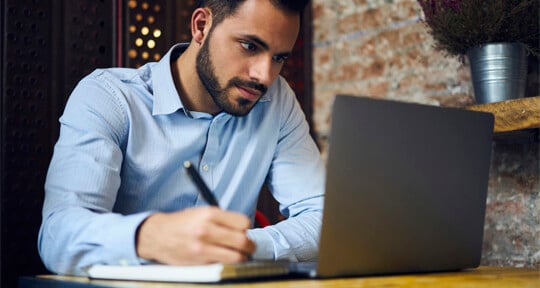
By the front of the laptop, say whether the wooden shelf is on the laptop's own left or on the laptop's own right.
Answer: on the laptop's own right

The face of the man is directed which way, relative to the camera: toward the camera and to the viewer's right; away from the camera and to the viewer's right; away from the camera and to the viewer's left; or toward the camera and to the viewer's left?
toward the camera and to the viewer's right

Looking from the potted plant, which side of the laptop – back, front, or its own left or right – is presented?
right

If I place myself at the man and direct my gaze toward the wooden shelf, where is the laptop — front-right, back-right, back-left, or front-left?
front-right

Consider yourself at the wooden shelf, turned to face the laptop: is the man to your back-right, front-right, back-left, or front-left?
front-right

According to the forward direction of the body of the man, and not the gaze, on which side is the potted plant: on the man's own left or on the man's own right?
on the man's own left

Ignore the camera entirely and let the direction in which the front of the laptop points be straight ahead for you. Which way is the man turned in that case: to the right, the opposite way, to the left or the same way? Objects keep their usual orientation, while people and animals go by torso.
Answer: the opposite way

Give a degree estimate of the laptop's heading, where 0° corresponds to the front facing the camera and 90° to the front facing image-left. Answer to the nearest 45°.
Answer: approximately 135°

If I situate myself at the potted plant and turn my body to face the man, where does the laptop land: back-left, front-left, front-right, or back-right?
front-left

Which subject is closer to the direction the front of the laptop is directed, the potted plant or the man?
the man

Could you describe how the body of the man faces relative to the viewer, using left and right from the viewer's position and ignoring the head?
facing the viewer and to the right of the viewer
